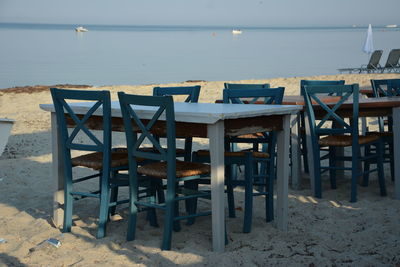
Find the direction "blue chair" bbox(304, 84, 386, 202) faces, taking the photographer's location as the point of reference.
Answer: facing away from the viewer and to the right of the viewer

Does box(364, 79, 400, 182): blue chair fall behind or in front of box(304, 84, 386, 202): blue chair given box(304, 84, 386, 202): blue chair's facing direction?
in front

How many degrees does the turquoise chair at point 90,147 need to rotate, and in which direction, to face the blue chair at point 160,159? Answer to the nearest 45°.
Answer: approximately 90° to its right

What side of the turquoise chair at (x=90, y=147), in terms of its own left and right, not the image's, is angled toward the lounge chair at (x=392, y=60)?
front
